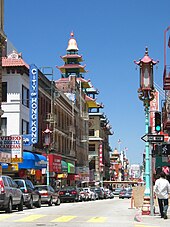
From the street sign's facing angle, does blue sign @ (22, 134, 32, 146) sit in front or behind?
behind

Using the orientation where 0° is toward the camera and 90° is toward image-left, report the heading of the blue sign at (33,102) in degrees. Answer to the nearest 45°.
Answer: approximately 0°
